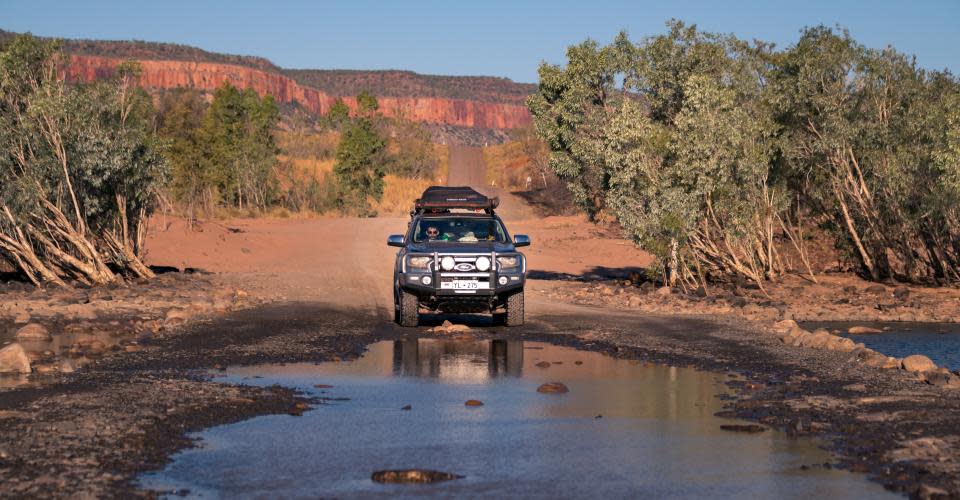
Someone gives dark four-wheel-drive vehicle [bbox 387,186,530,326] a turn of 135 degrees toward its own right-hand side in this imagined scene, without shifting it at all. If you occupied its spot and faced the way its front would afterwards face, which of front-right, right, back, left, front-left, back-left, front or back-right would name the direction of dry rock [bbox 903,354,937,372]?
back

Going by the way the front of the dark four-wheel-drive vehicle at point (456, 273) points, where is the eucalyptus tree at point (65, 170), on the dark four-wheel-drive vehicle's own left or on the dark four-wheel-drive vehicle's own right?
on the dark four-wheel-drive vehicle's own right

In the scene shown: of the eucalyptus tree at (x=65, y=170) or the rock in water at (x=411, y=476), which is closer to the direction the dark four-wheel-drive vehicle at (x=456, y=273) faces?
the rock in water

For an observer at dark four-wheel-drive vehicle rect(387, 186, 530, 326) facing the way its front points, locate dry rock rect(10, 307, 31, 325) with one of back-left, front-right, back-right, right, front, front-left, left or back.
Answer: right

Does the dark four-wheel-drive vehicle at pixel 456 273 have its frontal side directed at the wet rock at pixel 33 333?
no

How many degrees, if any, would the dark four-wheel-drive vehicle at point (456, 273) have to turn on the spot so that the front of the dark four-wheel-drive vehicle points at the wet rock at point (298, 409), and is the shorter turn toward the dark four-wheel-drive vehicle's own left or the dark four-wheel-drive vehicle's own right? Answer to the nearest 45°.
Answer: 0° — it already faces it

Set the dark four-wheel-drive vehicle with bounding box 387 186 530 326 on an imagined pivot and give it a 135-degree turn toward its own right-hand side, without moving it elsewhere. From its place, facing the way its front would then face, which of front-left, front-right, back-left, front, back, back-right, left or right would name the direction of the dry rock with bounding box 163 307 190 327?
front-left

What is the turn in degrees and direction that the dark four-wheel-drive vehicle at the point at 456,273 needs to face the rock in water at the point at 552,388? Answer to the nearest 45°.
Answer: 0° — it already faces it

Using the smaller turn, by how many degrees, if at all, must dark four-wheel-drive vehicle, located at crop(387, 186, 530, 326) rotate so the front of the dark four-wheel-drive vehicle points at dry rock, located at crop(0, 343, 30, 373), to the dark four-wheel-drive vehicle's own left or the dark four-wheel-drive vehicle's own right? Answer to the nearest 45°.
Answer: approximately 45° to the dark four-wheel-drive vehicle's own right

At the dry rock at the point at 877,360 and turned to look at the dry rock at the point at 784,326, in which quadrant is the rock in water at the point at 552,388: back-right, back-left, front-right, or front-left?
back-left

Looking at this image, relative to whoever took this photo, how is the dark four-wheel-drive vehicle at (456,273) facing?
facing the viewer

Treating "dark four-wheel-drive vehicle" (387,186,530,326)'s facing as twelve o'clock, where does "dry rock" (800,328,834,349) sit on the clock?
The dry rock is roughly at 10 o'clock from the dark four-wheel-drive vehicle.

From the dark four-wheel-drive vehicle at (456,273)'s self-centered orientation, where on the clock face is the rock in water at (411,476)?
The rock in water is roughly at 12 o'clock from the dark four-wheel-drive vehicle.

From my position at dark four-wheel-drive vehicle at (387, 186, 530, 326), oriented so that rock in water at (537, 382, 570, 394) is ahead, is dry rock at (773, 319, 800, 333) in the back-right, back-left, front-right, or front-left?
front-left

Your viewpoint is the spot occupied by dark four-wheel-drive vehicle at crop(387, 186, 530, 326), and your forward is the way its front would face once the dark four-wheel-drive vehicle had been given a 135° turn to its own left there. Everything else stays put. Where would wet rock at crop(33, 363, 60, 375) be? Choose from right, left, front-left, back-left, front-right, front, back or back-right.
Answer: back

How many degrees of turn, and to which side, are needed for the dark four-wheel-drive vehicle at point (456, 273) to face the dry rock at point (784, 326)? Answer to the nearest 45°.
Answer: approximately 90° to its left

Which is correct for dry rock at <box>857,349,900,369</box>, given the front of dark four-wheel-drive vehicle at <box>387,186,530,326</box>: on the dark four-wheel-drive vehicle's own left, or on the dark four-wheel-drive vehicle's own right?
on the dark four-wheel-drive vehicle's own left
